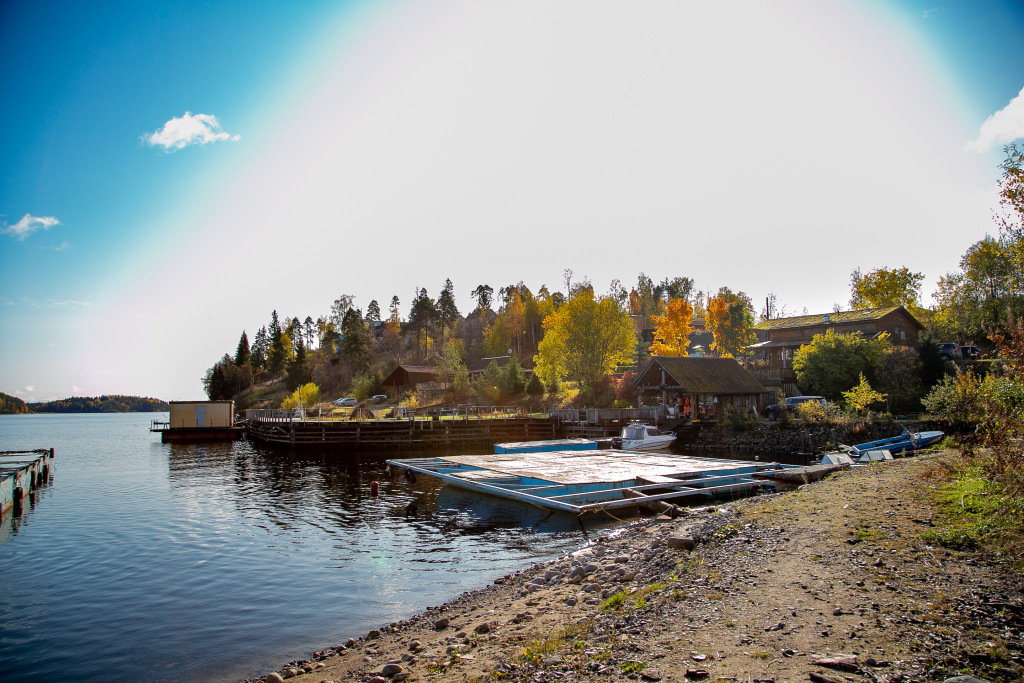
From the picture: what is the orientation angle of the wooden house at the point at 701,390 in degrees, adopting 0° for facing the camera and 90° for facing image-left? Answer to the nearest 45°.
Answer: approximately 45°

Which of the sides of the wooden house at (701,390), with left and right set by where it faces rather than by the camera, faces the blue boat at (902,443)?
left

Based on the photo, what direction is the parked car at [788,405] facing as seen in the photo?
to the viewer's left
